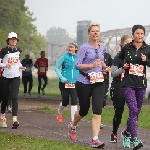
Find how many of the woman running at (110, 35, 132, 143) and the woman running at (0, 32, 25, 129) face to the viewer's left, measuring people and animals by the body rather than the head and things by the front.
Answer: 0

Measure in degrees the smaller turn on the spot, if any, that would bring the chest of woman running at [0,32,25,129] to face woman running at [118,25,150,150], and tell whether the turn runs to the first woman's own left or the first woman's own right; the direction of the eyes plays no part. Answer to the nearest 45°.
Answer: approximately 45° to the first woman's own left

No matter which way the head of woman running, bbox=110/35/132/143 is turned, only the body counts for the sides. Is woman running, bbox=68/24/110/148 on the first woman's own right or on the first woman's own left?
on the first woman's own right

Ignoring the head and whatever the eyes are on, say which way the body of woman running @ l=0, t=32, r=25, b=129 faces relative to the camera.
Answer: toward the camera

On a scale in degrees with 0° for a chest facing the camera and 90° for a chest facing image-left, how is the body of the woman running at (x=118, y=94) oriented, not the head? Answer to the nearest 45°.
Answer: approximately 315°

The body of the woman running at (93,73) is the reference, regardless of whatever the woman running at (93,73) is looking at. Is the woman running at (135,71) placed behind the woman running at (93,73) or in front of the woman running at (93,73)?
in front

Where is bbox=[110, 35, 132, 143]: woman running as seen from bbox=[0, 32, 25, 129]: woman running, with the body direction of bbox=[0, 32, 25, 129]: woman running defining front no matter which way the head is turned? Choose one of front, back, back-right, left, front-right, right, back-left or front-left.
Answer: front-left

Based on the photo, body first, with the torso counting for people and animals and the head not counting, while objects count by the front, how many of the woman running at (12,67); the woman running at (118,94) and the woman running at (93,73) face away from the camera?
0

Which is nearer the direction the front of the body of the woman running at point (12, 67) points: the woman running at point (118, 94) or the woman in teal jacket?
the woman running

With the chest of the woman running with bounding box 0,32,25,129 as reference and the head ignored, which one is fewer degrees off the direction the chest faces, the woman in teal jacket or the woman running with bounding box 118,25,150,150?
the woman running

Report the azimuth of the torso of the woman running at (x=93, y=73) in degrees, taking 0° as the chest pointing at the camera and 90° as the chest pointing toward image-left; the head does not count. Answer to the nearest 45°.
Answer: approximately 315°

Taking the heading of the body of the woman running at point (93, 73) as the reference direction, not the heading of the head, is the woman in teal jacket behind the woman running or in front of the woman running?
behind
